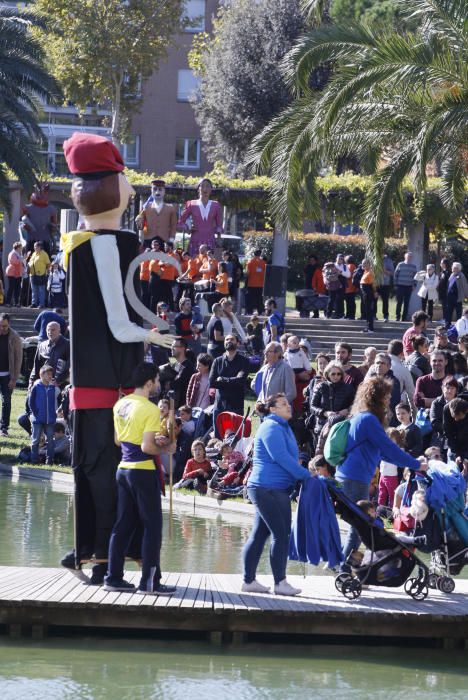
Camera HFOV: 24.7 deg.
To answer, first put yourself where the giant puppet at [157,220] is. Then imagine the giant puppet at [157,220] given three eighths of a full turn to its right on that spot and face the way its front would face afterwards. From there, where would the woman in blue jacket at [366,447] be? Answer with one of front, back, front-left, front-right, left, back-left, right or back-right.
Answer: back-left

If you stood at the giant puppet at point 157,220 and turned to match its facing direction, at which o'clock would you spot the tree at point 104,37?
The tree is roughly at 6 o'clock from the giant puppet.

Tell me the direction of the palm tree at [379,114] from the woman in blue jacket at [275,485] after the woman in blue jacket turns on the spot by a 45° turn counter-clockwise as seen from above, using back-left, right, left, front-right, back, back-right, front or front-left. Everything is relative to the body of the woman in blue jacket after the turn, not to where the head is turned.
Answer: front-left

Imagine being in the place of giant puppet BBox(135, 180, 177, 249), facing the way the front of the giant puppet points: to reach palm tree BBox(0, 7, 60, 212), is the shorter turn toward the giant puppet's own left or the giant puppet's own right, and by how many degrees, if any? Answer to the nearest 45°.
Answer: approximately 135° to the giant puppet's own right

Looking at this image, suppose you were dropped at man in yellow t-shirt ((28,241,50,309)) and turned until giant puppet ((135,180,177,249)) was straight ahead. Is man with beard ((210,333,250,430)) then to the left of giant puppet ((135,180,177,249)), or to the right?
right

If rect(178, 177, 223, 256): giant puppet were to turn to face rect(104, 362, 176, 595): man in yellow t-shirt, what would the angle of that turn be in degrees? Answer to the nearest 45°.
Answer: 0° — it already faces them

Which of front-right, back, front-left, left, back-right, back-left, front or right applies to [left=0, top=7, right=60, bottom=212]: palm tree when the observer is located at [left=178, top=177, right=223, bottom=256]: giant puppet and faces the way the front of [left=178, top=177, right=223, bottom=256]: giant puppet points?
right

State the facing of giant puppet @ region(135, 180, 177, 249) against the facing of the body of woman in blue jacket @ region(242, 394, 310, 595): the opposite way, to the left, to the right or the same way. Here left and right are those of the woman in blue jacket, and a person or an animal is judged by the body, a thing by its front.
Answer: to the right

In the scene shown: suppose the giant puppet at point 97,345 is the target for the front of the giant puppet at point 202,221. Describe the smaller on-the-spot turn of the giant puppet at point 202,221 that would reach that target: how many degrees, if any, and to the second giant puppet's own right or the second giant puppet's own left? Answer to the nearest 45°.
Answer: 0° — it already faces it

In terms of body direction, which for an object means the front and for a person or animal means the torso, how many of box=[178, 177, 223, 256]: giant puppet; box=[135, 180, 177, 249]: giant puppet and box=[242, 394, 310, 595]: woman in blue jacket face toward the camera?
2

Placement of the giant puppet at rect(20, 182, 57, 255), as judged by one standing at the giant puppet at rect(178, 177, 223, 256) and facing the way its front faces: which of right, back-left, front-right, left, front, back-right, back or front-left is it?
back-right

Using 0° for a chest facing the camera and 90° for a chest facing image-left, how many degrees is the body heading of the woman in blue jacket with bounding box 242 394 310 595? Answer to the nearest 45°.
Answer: approximately 270°
